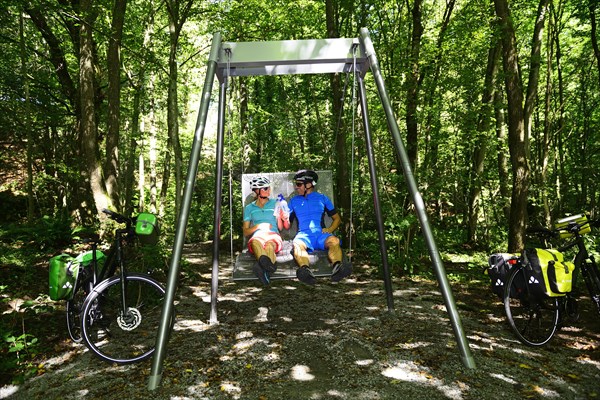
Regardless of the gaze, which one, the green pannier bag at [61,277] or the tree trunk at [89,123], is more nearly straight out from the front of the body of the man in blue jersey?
the green pannier bag

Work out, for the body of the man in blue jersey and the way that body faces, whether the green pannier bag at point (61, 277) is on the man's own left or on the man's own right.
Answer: on the man's own right

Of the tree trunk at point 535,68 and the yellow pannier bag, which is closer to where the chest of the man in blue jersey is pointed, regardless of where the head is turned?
the yellow pannier bag

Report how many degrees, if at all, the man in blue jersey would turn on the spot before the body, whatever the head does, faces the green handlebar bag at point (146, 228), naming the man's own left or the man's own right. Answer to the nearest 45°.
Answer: approximately 45° to the man's own right

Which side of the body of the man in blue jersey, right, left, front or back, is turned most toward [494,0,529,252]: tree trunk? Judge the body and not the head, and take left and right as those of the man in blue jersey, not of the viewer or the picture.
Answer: left

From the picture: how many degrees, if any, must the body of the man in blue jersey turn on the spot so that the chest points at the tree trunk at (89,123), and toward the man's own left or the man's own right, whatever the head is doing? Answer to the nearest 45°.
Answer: approximately 135° to the man's own right

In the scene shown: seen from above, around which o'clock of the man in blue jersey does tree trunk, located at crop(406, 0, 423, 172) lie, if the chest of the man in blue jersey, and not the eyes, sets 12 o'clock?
The tree trunk is roughly at 7 o'clock from the man in blue jersey.

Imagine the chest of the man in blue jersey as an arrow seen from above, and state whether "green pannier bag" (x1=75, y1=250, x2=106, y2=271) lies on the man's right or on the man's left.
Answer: on the man's right

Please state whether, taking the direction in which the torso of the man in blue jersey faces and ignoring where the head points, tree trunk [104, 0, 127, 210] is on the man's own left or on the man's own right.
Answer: on the man's own right

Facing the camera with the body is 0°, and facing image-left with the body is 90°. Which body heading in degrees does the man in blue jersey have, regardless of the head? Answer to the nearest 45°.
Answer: approximately 0°

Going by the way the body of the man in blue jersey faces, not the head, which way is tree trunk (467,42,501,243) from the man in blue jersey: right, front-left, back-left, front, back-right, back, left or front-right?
back-left
